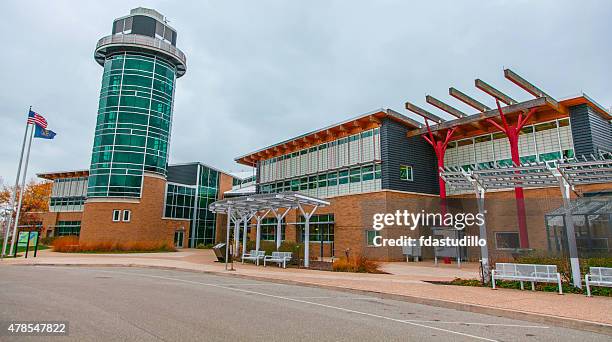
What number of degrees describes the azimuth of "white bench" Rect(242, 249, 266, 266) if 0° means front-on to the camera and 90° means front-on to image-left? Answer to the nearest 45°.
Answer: approximately 45°

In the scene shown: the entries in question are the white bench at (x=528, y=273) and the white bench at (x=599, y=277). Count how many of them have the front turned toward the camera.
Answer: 2

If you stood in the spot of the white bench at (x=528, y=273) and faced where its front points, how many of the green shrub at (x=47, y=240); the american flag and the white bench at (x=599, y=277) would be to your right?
2

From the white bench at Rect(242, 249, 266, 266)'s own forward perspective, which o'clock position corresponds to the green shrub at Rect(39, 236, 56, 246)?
The green shrub is roughly at 3 o'clock from the white bench.

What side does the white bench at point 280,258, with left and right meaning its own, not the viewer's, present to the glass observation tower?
right

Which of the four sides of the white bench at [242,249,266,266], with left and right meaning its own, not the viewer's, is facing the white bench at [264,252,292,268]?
left

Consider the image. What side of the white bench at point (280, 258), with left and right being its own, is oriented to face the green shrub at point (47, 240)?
right
